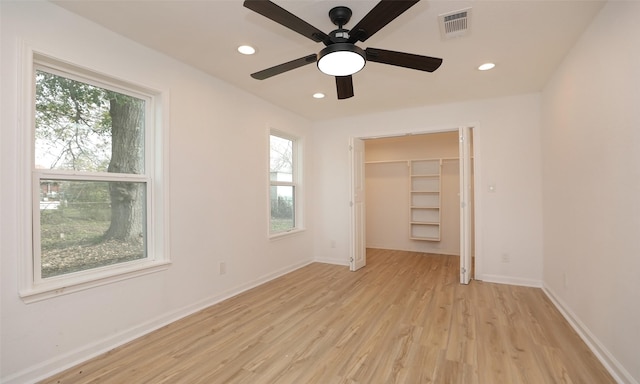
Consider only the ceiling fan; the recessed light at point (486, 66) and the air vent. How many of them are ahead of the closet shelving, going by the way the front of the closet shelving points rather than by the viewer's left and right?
3

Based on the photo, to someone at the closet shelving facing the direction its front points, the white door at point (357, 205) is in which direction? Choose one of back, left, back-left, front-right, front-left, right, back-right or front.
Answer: front-right

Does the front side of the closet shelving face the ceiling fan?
yes

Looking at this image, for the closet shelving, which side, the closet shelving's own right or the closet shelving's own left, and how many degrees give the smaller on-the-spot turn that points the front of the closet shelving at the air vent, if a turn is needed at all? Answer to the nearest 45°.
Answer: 0° — it already faces it

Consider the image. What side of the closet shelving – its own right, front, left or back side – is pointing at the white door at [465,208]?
front

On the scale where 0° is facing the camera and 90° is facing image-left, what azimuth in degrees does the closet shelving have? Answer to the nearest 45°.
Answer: approximately 0°

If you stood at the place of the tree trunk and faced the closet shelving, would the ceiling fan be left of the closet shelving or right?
right

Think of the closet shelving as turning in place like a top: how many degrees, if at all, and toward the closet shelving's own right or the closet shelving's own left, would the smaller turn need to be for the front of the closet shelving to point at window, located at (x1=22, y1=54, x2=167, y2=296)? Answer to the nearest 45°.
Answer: approximately 45° to the closet shelving's own right

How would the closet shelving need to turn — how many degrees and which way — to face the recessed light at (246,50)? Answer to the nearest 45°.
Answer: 0° — it already faces it

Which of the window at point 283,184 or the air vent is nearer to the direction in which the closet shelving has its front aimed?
the air vent

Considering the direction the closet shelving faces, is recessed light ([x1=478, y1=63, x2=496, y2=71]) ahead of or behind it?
ahead
